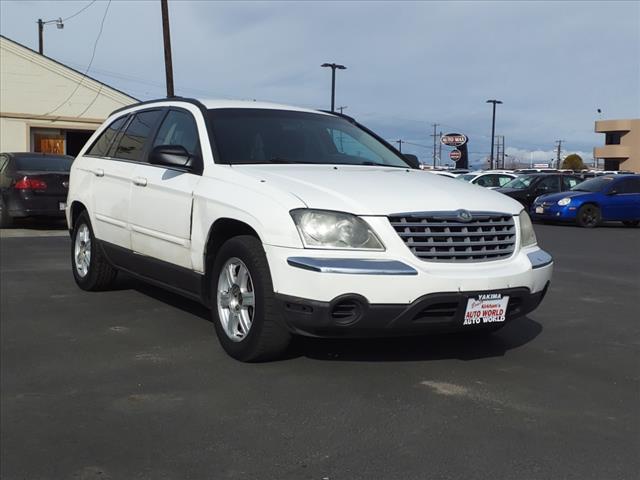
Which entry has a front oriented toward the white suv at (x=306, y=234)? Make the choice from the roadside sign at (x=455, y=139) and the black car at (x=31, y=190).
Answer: the roadside sign

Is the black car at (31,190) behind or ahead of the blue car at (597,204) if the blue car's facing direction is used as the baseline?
ahead

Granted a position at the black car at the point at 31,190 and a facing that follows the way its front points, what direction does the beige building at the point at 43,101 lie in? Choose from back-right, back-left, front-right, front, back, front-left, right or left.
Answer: front-right

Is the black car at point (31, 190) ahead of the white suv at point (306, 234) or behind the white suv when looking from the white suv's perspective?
behind

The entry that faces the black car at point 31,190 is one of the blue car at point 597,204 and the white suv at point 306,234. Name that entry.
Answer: the blue car

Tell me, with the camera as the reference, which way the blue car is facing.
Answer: facing the viewer and to the left of the viewer

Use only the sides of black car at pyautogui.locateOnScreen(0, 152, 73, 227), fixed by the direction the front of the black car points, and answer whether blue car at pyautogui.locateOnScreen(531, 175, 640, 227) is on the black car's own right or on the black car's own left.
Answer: on the black car's own right

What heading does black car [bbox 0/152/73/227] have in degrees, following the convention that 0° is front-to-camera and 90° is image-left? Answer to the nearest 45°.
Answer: approximately 135°

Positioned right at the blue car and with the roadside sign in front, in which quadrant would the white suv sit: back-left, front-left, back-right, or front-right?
back-left

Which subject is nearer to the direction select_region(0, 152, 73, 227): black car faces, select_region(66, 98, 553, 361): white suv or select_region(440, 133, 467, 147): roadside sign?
the roadside sign

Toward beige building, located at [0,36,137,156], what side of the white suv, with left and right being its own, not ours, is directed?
back

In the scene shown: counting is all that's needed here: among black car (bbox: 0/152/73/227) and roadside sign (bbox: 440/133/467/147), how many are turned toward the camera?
1

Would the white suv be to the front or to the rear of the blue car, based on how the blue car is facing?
to the front

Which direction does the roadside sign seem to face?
toward the camera

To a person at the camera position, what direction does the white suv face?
facing the viewer and to the right of the viewer

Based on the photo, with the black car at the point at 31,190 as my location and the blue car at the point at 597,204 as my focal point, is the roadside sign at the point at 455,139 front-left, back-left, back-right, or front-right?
front-left

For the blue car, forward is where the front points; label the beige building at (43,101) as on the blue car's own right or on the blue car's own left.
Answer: on the blue car's own right
